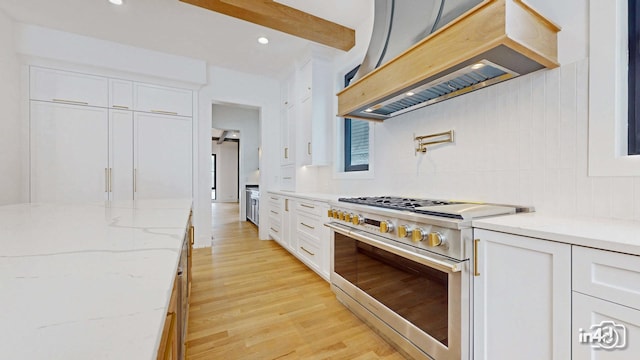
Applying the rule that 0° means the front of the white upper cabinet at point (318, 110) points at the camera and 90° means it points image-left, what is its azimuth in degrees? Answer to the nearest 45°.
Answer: approximately 45°

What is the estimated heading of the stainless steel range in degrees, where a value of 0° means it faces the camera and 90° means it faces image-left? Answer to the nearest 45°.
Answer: approximately 45°

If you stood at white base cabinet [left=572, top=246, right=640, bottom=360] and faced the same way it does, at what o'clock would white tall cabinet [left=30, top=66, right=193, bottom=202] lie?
The white tall cabinet is roughly at 1 o'clock from the white base cabinet.

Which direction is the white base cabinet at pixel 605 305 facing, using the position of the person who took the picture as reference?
facing the viewer and to the left of the viewer

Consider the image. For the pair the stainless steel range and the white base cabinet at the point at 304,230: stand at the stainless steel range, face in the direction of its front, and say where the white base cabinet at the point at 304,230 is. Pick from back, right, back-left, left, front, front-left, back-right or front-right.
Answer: right

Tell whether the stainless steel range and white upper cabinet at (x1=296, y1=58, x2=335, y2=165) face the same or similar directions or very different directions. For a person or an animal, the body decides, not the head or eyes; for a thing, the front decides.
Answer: same or similar directions

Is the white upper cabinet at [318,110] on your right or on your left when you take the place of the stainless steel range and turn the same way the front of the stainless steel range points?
on your right

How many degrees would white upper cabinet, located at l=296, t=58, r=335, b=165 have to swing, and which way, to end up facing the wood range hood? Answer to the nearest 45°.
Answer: approximately 45° to its left

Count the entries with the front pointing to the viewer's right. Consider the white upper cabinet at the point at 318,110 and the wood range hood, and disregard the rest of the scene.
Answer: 0

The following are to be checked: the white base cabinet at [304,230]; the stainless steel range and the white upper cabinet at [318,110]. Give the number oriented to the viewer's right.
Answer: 0

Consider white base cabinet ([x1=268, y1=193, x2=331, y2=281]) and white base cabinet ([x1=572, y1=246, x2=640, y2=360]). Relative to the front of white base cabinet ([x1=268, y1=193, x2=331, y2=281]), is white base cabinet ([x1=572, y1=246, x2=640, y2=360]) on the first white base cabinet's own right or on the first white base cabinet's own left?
on the first white base cabinet's own left

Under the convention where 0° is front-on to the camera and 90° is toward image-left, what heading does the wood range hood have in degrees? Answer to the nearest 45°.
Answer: approximately 45°

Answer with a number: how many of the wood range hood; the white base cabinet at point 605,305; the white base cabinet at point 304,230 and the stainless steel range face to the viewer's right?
0

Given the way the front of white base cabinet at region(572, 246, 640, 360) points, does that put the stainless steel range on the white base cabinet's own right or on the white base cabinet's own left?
on the white base cabinet's own right

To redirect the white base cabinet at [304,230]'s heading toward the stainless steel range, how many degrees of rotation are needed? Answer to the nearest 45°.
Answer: approximately 45° to its left

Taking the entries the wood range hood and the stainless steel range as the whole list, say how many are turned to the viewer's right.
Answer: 0

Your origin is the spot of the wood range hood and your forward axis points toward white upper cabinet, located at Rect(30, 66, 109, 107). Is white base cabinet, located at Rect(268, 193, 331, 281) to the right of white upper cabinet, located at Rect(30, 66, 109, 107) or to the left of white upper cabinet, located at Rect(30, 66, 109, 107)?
right

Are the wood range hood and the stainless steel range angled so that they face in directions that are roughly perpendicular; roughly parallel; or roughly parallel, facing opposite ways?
roughly parallel
